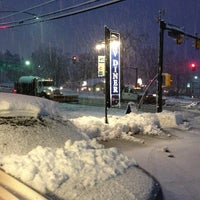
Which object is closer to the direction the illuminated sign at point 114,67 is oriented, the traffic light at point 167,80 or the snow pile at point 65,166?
the snow pile

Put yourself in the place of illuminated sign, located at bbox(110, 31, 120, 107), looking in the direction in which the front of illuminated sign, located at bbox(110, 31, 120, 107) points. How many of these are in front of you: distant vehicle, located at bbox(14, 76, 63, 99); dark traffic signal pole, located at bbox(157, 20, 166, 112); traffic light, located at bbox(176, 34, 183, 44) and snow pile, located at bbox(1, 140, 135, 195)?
1

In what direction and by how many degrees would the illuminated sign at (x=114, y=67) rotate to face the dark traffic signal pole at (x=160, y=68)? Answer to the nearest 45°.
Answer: approximately 135° to its left

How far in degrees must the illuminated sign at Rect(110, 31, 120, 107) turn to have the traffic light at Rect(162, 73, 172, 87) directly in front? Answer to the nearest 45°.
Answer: approximately 135° to its left

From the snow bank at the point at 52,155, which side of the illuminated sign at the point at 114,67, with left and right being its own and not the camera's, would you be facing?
front

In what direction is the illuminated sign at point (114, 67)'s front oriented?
toward the camera

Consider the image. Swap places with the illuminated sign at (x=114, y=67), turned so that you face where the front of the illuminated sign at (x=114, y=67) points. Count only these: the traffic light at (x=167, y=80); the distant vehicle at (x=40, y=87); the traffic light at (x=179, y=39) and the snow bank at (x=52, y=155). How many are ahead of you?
1

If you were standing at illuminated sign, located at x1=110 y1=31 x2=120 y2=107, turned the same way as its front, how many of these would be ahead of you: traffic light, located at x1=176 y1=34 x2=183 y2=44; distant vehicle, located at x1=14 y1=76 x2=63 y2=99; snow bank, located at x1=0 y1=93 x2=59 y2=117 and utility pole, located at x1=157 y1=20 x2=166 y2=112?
1

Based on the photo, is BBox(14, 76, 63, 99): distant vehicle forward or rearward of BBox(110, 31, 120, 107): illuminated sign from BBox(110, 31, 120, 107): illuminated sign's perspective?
rearward

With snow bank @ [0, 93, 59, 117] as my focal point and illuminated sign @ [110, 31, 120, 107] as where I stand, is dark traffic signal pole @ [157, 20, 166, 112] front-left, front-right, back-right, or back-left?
back-left

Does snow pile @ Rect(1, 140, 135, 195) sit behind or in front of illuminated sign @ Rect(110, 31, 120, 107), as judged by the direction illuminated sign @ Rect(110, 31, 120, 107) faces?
in front

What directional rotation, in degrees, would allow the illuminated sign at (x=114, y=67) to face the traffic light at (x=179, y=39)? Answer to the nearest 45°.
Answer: approximately 135° to its left

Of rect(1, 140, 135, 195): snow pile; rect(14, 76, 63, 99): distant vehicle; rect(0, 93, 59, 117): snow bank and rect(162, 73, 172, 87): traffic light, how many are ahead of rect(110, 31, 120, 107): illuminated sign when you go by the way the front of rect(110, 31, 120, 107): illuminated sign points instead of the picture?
2
